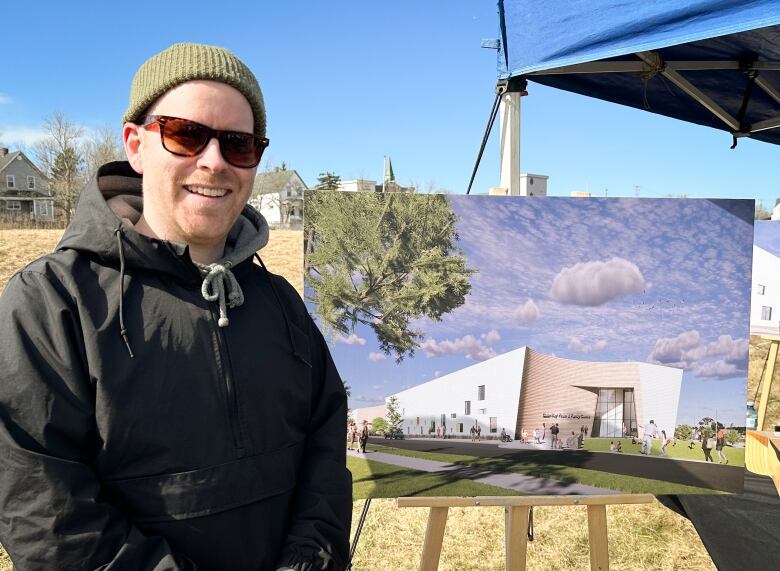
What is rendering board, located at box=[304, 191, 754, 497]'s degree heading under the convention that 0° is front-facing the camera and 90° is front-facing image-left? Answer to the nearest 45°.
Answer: approximately 0°

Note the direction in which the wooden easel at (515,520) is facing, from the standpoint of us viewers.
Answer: facing the viewer

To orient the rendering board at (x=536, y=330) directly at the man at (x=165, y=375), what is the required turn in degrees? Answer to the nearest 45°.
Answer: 0° — it already faces them

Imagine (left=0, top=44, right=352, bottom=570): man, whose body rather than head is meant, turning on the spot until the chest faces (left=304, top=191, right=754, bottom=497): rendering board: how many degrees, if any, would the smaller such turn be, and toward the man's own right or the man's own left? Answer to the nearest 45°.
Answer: approximately 90° to the man's own left

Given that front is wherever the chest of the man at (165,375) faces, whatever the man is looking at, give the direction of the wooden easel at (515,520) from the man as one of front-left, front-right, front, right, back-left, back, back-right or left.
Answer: left

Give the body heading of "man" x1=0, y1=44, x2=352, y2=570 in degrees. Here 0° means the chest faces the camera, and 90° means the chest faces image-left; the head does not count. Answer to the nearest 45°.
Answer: approximately 315°
